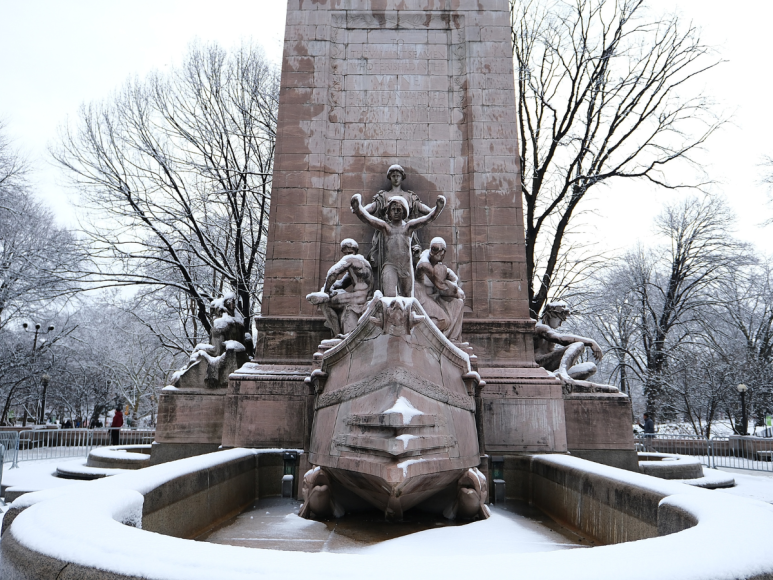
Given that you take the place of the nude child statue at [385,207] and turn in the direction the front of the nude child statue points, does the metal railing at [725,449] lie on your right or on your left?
on your left

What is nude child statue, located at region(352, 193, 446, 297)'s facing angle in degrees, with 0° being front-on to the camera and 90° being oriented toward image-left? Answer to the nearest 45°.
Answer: approximately 0°

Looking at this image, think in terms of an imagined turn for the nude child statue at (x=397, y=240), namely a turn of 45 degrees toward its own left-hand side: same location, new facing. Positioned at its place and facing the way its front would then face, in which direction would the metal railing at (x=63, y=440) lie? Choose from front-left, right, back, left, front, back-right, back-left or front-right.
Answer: back

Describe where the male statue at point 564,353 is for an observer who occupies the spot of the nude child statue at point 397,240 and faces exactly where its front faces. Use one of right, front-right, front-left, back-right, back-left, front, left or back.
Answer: back-left

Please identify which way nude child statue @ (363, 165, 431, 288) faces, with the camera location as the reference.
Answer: facing the viewer

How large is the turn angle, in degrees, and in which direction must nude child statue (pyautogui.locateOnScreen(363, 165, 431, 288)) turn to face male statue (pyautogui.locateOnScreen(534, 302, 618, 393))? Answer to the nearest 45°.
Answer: approximately 90° to its left

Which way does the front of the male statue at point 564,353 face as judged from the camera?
facing to the right of the viewer
